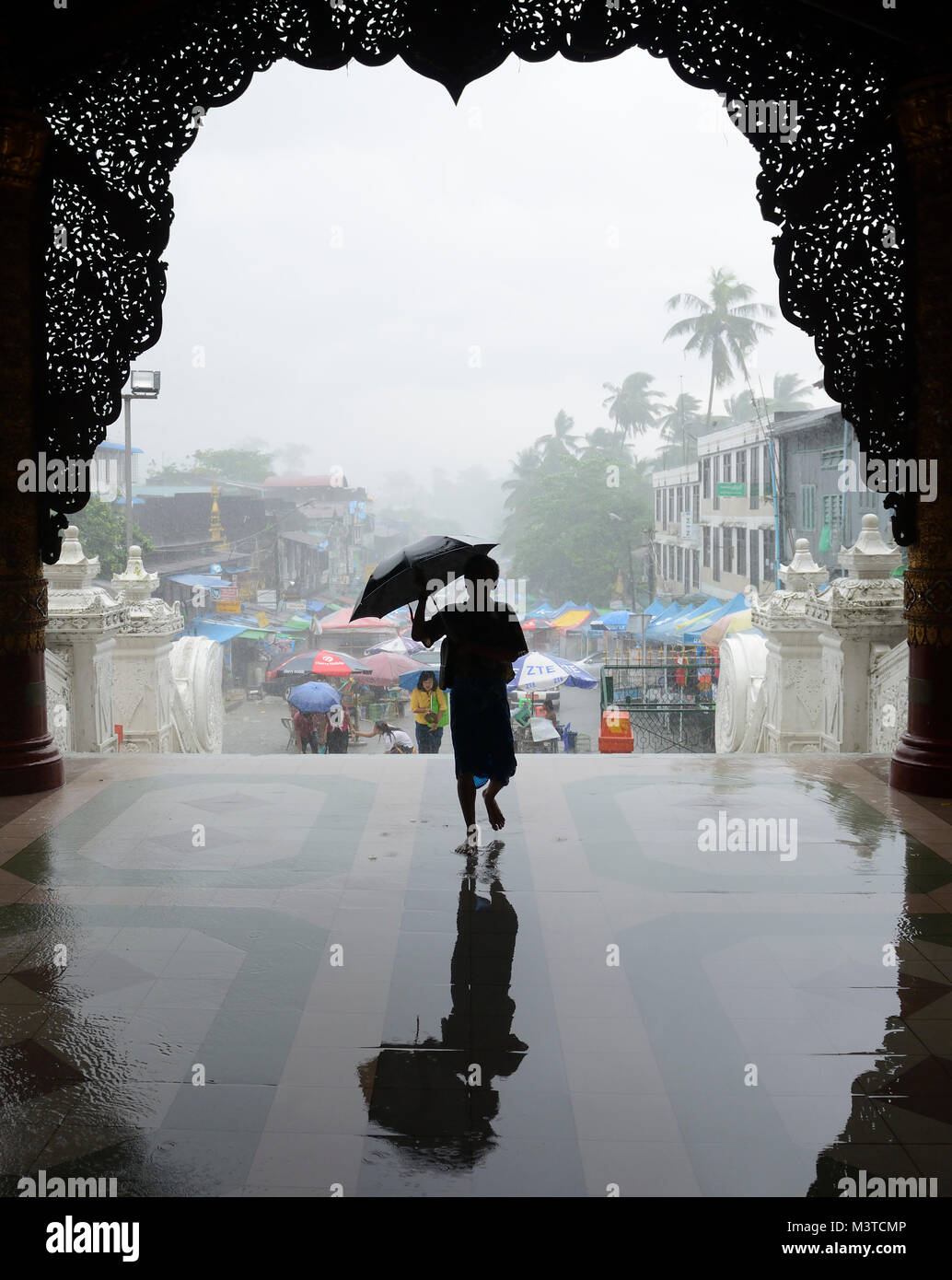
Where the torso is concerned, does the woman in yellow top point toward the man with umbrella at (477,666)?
yes

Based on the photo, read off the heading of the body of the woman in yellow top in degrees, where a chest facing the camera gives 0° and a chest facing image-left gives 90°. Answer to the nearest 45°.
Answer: approximately 0°
